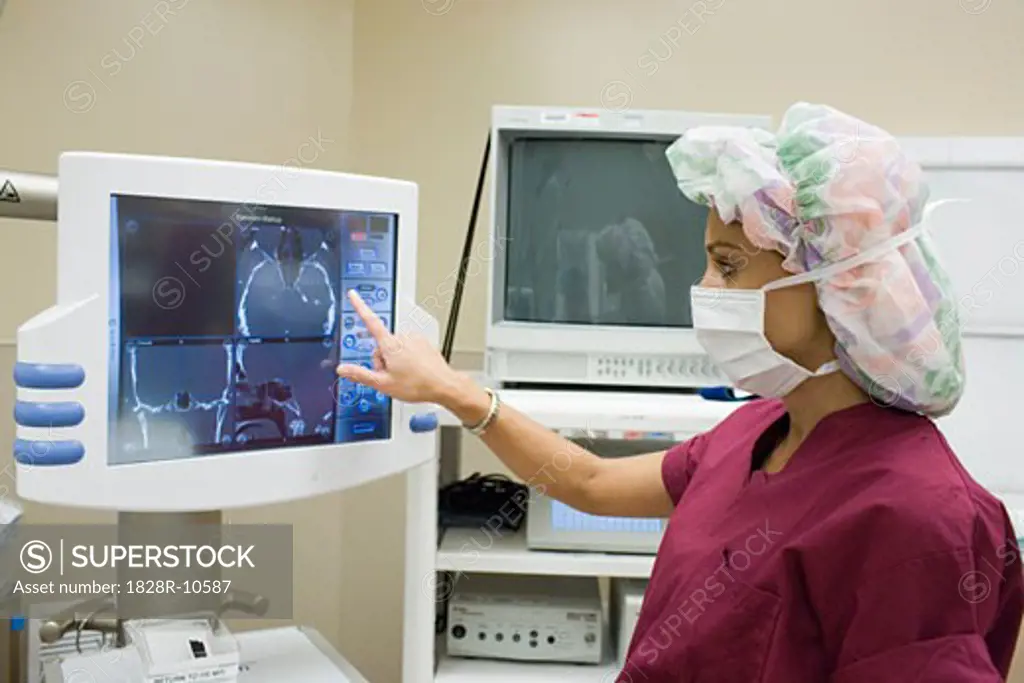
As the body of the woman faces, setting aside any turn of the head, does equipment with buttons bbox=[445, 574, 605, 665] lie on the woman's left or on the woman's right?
on the woman's right

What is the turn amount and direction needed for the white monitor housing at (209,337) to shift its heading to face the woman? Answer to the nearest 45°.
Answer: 0° — it already faces them

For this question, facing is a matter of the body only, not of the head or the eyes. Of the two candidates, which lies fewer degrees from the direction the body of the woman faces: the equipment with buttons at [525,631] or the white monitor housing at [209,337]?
the white monitor housing

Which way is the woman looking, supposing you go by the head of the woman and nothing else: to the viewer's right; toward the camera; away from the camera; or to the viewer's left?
to the viewer's left

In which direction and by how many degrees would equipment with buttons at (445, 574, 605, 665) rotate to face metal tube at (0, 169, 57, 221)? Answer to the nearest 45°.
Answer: approximately 45° to its right

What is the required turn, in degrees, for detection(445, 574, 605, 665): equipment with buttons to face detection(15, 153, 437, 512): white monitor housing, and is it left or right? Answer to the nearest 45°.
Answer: approximately 45° to its right

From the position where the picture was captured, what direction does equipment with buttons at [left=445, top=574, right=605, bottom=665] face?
facing the viewer

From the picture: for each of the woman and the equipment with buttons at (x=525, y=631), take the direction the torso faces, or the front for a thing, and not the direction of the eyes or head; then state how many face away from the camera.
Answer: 0

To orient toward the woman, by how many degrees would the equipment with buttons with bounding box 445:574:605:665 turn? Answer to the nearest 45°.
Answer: approximately 45° to its left

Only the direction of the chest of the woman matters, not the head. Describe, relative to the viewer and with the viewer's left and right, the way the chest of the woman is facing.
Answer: facing the viewer and to the left of the viewer

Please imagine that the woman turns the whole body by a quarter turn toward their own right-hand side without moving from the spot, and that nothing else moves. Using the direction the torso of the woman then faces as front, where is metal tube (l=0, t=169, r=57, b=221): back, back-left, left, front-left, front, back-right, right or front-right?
front-left

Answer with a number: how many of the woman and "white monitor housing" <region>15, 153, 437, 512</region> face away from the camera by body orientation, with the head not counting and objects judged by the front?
0

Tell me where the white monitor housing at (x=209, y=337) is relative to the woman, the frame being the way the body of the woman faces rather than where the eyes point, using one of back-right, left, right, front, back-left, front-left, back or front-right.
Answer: front-right
